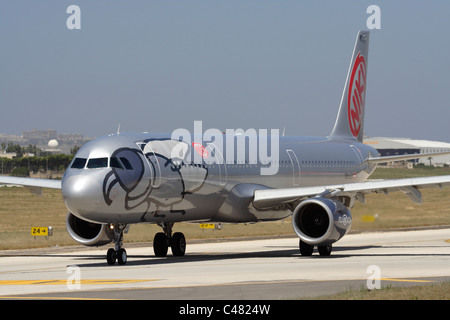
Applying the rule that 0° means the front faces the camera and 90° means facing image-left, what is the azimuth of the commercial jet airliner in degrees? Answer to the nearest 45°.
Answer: approximately 45°
